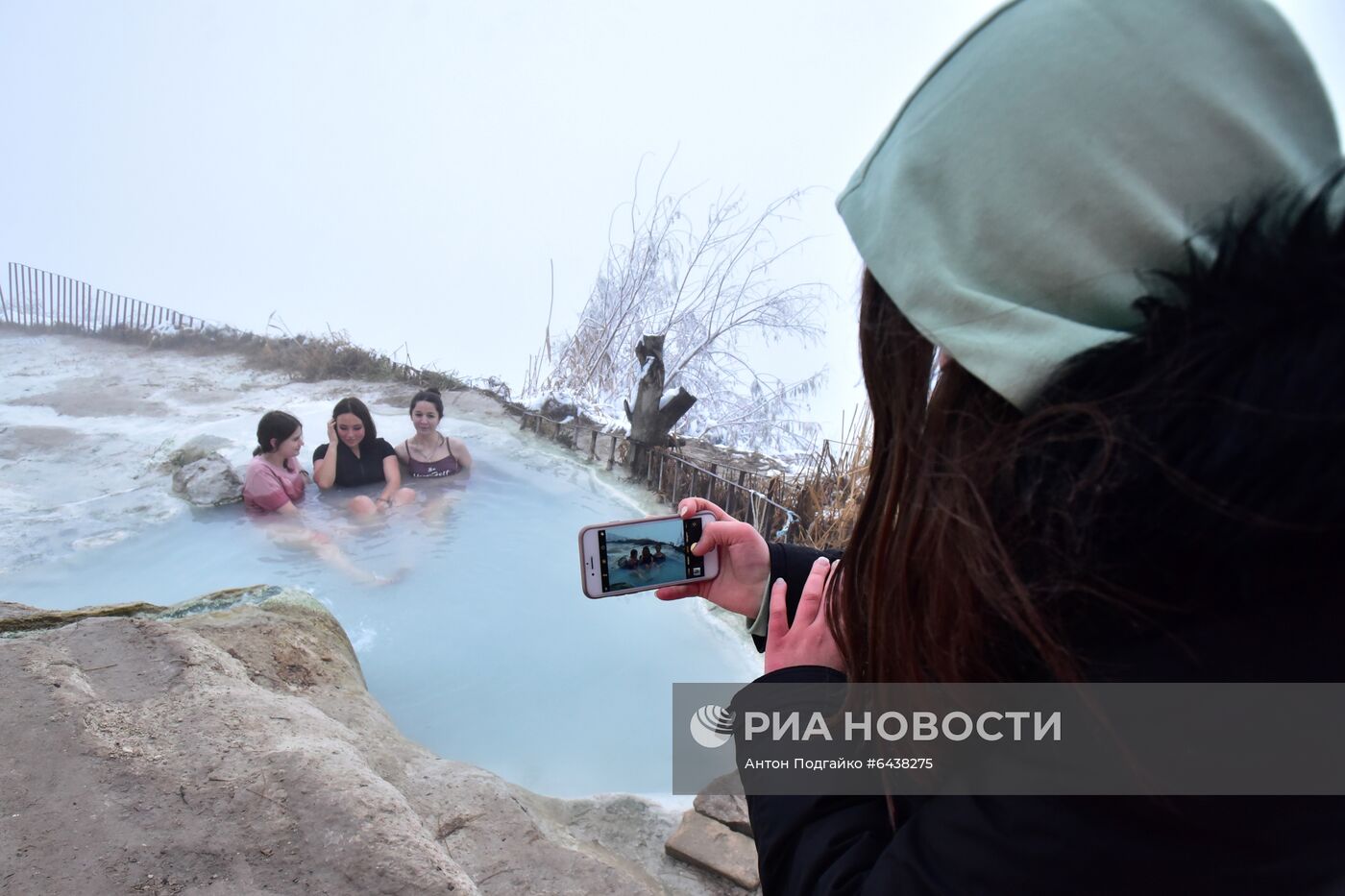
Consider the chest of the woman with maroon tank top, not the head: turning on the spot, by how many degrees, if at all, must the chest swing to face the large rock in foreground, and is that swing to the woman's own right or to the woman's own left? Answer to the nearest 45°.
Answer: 0° — they already face it

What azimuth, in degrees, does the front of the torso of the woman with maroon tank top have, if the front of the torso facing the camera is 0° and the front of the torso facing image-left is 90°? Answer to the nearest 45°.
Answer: approximately 0°

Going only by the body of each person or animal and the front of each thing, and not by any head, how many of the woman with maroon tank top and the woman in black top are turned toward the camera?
2

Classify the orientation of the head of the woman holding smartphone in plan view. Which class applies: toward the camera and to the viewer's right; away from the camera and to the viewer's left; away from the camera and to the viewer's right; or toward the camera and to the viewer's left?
away from the camera and to the viewer's left

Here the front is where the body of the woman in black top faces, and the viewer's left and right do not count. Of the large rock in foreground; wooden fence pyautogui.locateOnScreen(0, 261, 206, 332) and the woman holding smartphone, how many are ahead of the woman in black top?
2

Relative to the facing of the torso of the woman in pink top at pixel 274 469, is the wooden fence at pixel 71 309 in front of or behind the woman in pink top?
behind

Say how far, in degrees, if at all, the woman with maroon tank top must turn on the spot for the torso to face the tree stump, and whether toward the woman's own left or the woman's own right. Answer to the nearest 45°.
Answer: approximately 90° to the woman's own left

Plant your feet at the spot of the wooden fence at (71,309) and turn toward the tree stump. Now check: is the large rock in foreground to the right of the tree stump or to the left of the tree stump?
right

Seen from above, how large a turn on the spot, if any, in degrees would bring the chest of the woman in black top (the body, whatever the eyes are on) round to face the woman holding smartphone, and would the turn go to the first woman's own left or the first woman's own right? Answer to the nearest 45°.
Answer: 0° — they already face them

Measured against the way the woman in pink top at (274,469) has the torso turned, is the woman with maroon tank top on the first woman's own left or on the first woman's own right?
on the first woman's own left
